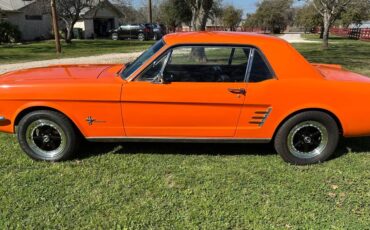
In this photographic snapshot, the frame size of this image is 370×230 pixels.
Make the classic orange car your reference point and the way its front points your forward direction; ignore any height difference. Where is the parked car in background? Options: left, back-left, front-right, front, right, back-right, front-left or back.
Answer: right

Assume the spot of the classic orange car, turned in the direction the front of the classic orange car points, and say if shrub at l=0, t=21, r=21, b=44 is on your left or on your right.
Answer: on your right

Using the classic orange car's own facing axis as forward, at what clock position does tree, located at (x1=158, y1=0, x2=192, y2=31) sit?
The tree is roughly at 3 o'clock from the classic orange car.

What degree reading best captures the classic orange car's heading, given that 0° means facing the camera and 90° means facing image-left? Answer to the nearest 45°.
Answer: approximately 90°

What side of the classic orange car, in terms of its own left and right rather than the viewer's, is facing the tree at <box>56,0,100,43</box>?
right

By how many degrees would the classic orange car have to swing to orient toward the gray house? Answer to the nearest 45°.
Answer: approximately 45° to its right
